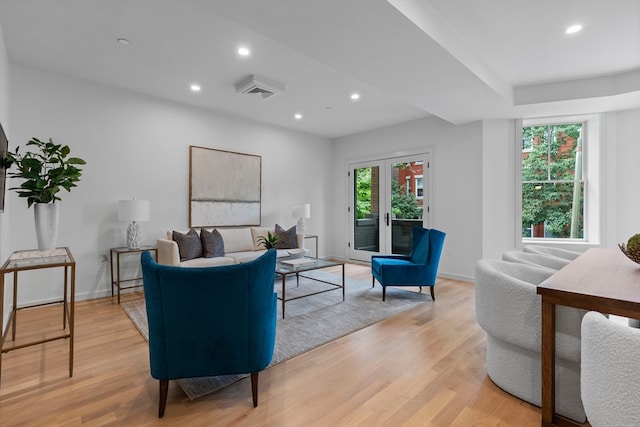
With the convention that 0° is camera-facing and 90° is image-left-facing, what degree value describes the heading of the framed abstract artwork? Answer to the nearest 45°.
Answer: approximately 315°

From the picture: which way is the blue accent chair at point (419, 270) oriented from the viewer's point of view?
to the viewer's left

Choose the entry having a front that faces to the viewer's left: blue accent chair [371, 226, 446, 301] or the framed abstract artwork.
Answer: the blue accent chair

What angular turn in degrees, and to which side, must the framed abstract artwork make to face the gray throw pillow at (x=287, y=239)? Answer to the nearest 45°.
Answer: approximately 45° to its left

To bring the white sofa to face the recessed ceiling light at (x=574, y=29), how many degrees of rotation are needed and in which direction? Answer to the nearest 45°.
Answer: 0° — it already faces it

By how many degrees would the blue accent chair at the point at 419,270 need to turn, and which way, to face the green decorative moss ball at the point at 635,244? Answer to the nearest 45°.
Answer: approximately 135° to its left
